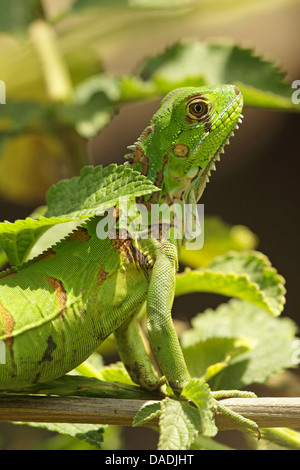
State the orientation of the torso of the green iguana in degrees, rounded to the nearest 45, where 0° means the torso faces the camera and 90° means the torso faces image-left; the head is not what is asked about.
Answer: approximately 270°
